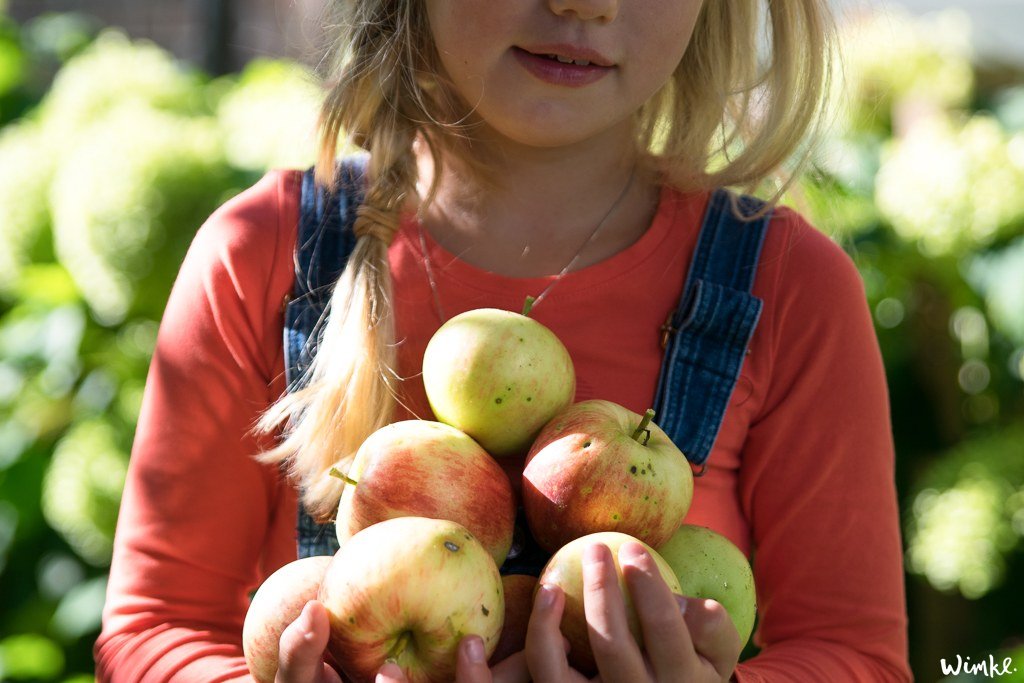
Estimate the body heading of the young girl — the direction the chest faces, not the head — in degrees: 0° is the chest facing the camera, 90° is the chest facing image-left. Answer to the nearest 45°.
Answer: approximately 0°
